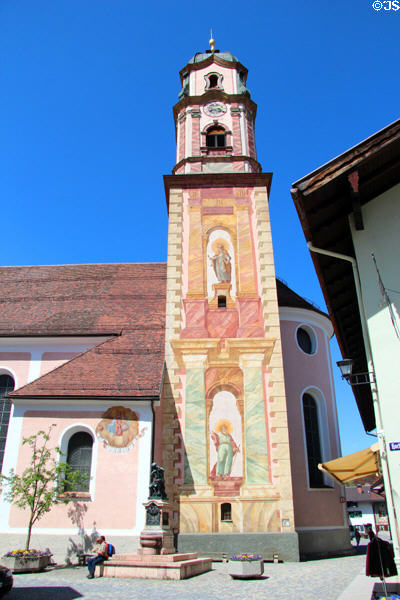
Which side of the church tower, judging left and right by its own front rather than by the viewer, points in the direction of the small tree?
right

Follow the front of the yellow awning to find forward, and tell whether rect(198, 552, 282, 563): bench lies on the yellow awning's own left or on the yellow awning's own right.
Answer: on the yellow awning's own right

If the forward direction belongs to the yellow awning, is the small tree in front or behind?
in front

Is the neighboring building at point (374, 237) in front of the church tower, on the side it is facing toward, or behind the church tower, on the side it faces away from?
in front

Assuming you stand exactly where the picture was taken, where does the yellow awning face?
facing to the left of the viewer

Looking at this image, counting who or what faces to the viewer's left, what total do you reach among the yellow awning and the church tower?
1

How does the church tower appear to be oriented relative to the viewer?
toward the camera

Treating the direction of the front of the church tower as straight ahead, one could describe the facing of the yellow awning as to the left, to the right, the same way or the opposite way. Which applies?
to the right

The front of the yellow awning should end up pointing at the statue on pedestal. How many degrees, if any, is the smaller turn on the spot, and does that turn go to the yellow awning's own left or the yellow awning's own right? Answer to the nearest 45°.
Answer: approximately 45° to the yellow awning's own right
